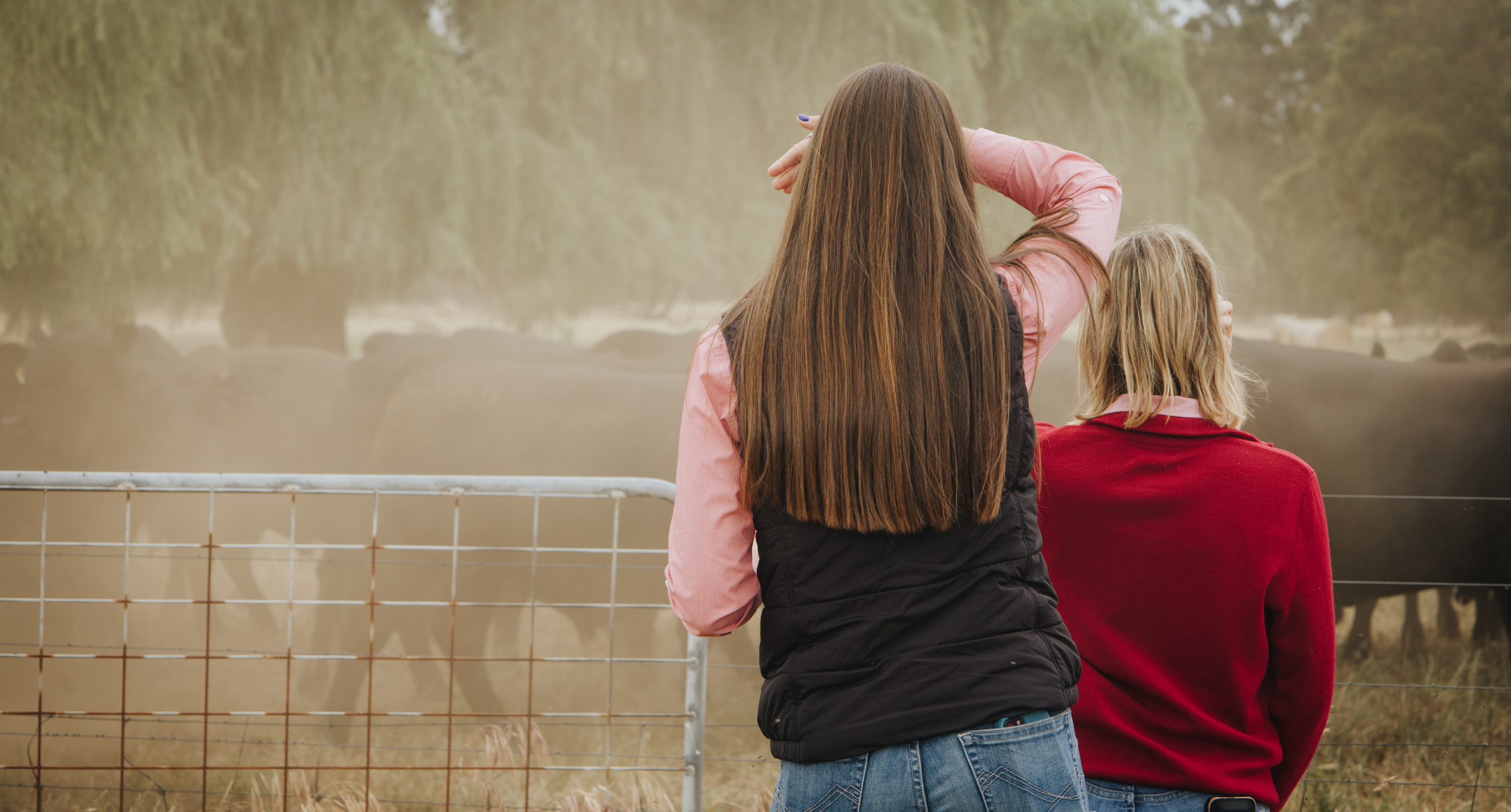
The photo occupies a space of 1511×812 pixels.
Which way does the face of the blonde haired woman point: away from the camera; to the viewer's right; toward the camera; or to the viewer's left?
away from the camera

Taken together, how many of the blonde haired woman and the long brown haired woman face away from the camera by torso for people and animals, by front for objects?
2

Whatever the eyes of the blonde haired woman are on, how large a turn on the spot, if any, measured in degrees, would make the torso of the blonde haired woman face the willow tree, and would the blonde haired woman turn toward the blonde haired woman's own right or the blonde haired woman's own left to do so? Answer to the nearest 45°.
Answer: approximately 45° to the blonde haired woman's own left

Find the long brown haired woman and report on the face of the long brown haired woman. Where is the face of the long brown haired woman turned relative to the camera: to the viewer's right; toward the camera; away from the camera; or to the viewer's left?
away from the camera

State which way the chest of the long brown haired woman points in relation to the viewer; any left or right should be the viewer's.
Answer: facing away from the viewer

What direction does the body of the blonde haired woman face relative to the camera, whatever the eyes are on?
away from the camera
